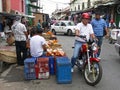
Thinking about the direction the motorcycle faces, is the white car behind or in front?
behind

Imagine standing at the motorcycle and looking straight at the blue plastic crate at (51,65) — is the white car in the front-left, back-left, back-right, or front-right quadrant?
front-right

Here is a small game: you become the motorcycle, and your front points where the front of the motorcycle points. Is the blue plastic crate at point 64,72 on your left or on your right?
on your right

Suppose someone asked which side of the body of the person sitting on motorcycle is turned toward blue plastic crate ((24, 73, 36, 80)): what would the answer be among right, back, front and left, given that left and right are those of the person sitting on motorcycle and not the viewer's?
right

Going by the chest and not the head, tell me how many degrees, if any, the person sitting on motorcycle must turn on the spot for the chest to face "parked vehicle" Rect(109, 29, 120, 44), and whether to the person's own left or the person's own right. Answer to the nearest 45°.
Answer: approximately 135° to the person's own left

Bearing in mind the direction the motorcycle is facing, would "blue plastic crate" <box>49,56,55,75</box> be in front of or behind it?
behind

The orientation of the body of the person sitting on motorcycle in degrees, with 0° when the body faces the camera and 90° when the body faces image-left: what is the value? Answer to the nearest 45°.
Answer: approximately 315°
